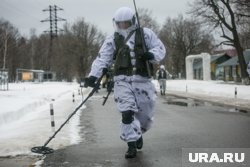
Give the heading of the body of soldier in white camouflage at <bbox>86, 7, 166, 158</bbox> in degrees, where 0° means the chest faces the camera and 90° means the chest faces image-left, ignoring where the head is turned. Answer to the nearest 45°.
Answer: approximately 0°
